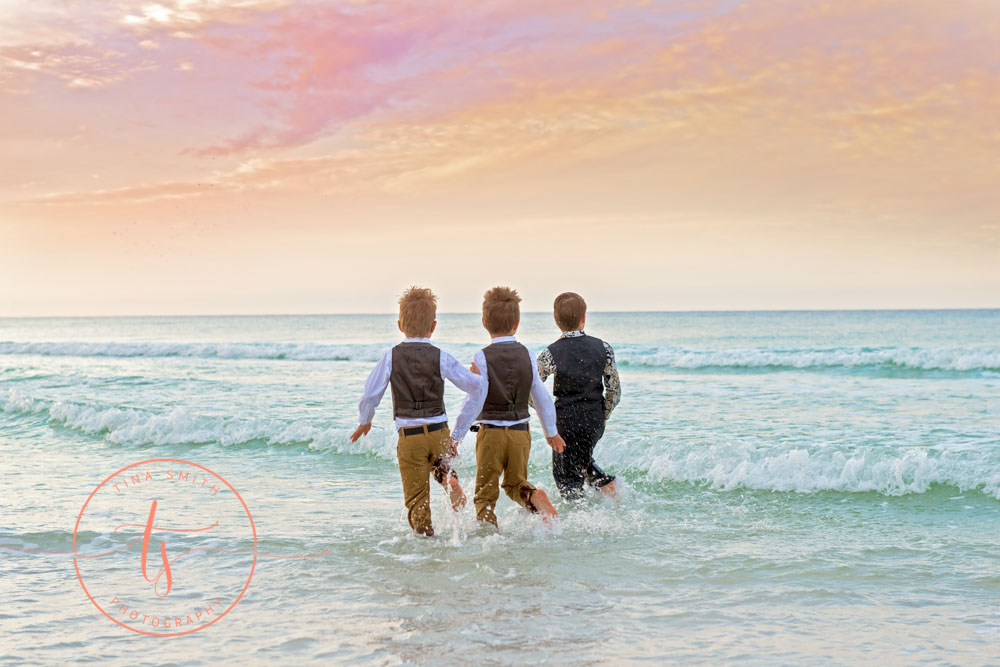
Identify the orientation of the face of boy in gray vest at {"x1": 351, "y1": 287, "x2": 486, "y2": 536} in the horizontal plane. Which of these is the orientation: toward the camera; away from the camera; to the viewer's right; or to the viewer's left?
away from the camera

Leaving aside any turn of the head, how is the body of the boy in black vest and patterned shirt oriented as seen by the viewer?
away from the camera

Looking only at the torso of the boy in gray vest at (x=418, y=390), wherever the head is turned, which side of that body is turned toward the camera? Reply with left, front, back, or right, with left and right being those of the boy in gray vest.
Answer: back

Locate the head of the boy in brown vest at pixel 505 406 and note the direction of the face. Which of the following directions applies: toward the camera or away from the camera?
away from the camera

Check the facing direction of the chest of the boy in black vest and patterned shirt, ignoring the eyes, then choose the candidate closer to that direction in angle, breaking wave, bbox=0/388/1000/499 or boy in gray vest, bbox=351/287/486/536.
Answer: the breaking wave

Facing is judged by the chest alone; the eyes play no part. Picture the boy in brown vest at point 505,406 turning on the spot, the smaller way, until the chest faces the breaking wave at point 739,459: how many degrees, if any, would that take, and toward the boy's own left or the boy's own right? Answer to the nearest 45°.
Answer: approximately 45° to the boy's own right

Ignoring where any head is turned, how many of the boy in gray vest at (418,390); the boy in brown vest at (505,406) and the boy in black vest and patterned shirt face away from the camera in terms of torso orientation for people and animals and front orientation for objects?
3

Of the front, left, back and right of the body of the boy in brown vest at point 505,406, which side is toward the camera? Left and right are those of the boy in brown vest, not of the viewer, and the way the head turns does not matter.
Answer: back

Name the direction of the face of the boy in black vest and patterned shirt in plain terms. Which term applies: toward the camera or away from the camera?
away from the camera

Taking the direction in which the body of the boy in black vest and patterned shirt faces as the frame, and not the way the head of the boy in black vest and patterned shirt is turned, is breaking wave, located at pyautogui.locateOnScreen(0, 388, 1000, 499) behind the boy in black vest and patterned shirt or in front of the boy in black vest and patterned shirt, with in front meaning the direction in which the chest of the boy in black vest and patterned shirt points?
in front
